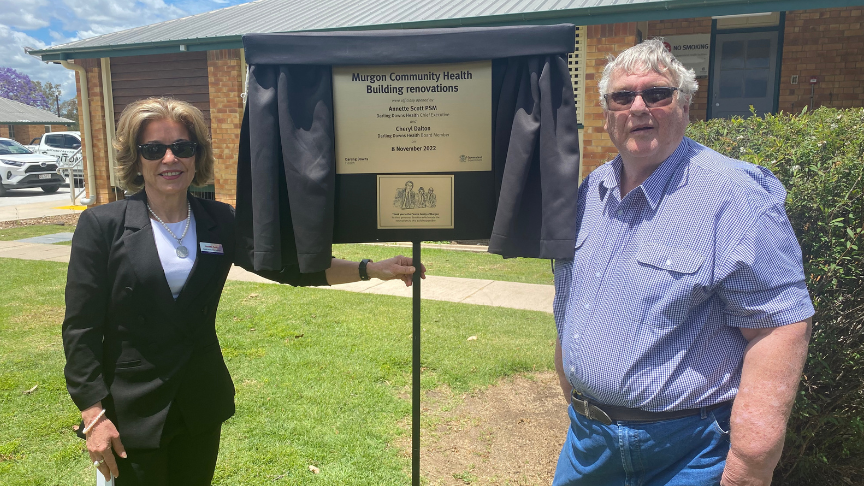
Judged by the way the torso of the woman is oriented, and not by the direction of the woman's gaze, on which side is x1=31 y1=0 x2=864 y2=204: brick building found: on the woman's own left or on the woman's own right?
on the woman's own left

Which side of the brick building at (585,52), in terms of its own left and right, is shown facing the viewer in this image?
front

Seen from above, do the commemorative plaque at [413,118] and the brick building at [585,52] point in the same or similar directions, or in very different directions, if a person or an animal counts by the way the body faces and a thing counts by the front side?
same or similar directions

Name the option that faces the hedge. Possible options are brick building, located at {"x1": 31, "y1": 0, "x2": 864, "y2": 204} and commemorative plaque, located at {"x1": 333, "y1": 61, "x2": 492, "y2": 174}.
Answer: the brick building

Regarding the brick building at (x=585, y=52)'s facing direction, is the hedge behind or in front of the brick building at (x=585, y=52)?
in front

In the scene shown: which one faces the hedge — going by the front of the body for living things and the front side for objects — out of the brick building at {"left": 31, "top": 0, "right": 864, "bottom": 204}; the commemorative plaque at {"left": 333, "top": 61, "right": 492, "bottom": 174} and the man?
the brick building

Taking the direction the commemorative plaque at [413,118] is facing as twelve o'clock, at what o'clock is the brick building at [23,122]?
The brick building is roughly at 5 o'clock from the commemorative plaque.

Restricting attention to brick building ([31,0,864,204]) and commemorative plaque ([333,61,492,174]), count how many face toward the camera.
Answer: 2

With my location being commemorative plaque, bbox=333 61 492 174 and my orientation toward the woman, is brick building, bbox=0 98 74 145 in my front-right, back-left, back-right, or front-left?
front-right

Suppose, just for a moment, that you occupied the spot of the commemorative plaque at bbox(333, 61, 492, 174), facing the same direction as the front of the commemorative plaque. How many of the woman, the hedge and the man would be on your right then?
1

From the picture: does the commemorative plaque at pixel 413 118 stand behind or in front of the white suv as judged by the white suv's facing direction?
in front

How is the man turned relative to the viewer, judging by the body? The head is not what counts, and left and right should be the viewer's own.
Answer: facing the viewer and to the left of the viewer

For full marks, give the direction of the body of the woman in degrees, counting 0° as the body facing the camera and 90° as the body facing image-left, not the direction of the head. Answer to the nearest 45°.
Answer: approximately 315°

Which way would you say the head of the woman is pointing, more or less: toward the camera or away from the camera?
toward the camera

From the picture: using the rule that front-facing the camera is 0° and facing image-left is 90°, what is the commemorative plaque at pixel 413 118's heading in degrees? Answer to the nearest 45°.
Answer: approximately 0°

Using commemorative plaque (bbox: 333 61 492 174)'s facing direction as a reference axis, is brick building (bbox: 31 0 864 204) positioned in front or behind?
behind
